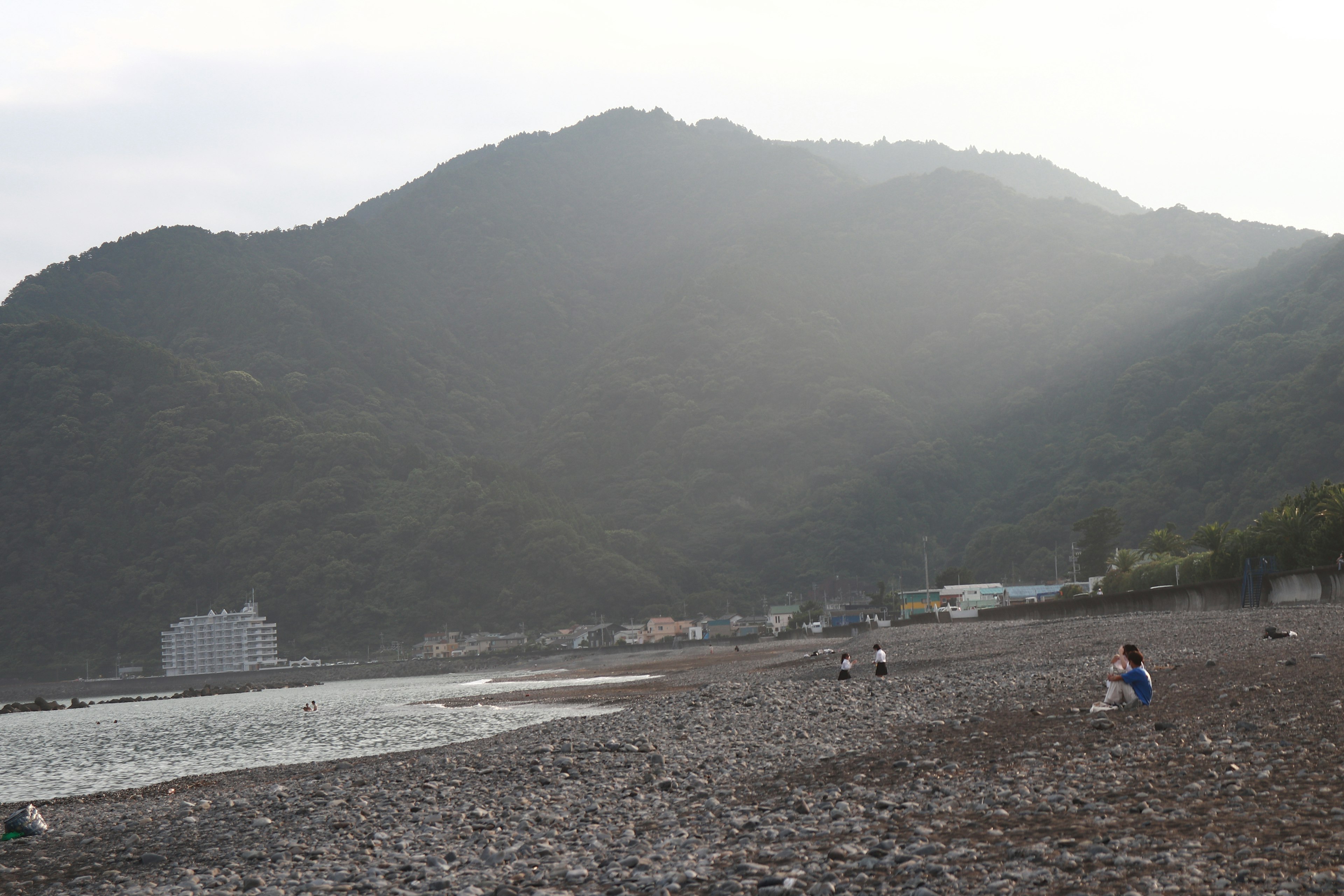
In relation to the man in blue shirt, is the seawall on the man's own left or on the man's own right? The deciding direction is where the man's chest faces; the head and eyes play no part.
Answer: on the man's own right

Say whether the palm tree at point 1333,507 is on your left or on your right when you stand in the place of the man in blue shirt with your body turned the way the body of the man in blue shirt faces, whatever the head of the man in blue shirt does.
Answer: on your right

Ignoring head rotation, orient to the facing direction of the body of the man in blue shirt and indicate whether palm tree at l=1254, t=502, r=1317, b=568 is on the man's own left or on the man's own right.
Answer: on the man's own right
